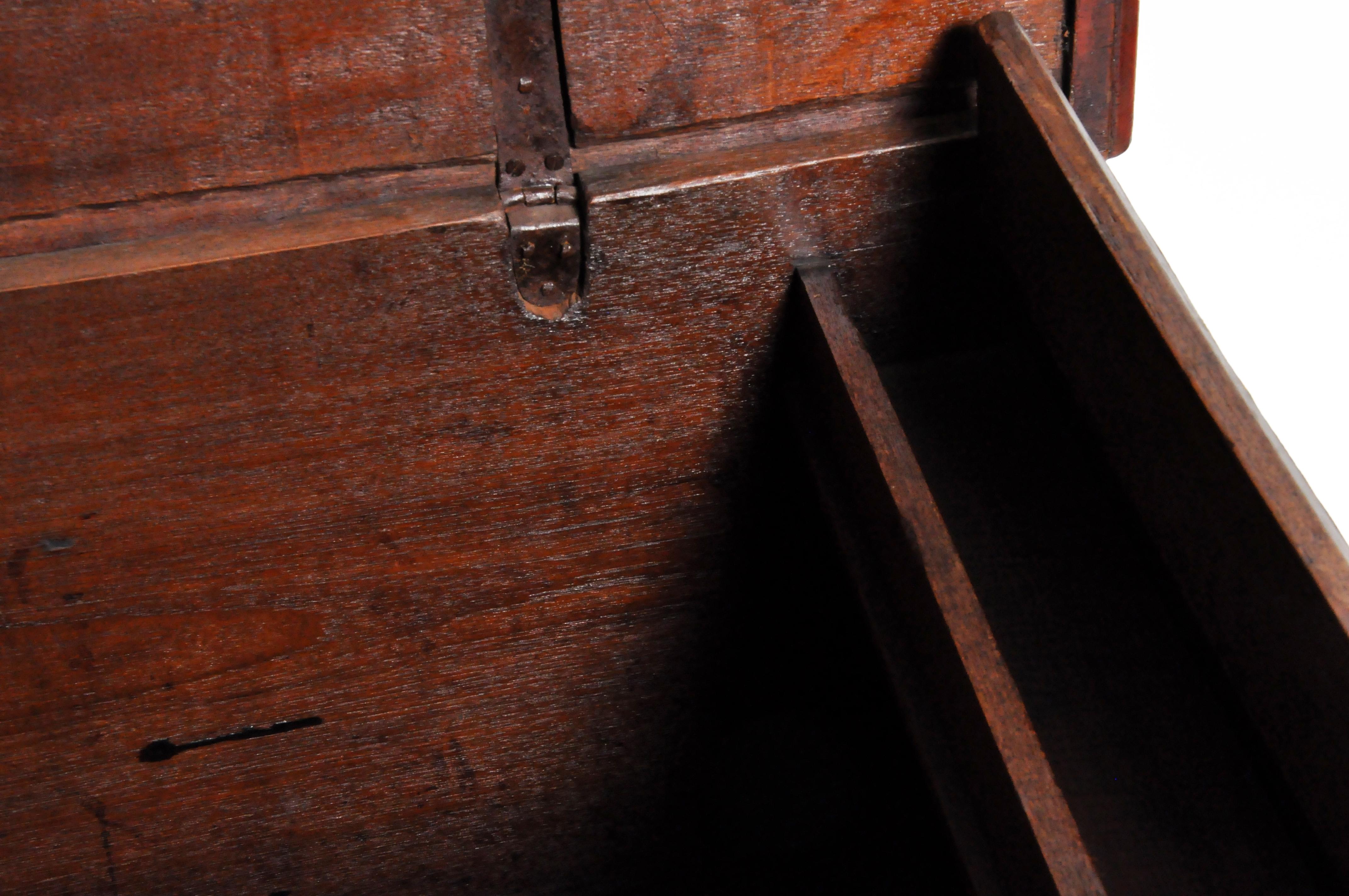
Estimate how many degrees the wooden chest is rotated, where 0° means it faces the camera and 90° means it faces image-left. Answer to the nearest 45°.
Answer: approximately 0°
